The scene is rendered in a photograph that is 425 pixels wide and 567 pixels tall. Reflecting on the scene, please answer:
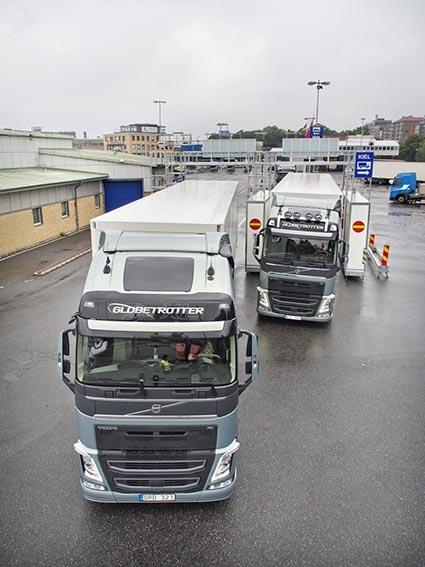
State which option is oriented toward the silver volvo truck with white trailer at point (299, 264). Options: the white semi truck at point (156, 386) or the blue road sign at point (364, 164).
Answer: the blue road sign

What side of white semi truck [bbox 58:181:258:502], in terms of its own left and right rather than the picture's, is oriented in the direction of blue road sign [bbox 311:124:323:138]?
back

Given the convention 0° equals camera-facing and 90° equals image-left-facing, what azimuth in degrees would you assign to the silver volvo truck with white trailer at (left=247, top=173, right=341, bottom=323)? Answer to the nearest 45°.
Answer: approximately 0°

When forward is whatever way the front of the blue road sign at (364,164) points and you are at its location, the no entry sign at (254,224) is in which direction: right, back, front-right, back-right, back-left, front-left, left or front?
front-right

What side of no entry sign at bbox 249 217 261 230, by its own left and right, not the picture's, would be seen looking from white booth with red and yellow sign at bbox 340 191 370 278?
left

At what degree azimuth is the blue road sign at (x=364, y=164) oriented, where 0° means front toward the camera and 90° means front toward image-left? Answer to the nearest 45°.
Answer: approximately 0°
